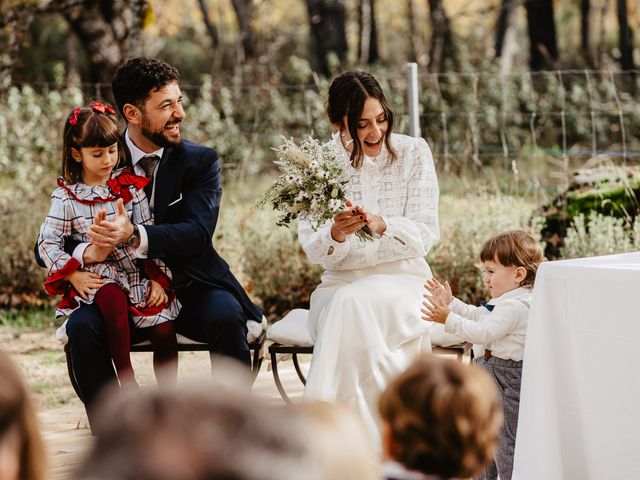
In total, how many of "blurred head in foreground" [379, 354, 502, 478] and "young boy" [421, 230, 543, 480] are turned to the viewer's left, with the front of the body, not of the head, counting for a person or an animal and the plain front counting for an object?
1

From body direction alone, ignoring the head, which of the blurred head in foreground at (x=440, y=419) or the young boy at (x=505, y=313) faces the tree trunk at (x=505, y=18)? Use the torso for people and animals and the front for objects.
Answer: the blurred head in foreground

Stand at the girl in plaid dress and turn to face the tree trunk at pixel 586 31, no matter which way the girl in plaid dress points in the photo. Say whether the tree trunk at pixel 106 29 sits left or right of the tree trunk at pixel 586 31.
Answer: left

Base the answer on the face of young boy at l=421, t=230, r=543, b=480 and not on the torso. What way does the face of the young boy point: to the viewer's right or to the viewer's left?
to the viewer's left

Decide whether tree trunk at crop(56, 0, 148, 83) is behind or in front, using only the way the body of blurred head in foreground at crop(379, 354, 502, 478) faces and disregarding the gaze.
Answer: in front

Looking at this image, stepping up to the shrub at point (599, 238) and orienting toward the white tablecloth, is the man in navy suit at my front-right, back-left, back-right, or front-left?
front-right

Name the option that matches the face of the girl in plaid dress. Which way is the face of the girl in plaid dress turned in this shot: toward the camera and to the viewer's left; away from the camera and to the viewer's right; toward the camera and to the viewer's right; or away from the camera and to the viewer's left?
toward the camera and to the viewer's right

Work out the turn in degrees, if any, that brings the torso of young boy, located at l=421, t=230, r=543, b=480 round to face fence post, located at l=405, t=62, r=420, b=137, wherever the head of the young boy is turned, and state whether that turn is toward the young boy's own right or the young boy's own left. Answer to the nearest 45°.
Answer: approximately 90° to the young boy's own right

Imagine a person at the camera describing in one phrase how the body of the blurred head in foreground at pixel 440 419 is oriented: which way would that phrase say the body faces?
away from the camera

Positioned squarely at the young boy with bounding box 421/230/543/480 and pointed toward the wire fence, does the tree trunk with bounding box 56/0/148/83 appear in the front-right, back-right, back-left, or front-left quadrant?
front-left

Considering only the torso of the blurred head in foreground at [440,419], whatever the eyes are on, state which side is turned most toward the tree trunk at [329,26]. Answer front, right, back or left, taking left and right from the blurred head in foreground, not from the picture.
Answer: front

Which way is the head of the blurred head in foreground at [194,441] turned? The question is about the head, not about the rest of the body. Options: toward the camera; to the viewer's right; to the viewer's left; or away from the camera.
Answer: away from the camera

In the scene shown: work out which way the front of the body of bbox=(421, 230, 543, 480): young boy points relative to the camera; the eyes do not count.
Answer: to the viewer's left

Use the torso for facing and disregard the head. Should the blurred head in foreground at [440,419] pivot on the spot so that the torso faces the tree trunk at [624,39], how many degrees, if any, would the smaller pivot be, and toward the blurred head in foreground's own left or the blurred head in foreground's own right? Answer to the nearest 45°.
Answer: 0° — they already face it

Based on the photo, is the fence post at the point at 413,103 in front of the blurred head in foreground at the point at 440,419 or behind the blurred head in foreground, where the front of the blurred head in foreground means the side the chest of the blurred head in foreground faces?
in front

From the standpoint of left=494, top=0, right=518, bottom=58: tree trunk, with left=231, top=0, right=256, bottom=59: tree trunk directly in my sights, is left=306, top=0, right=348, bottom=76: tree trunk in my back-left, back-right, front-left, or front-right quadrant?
front-left

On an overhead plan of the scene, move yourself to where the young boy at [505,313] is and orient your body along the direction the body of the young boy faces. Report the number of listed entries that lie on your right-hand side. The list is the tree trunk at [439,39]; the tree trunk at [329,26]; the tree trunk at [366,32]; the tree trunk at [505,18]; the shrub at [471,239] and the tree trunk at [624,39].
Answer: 6
